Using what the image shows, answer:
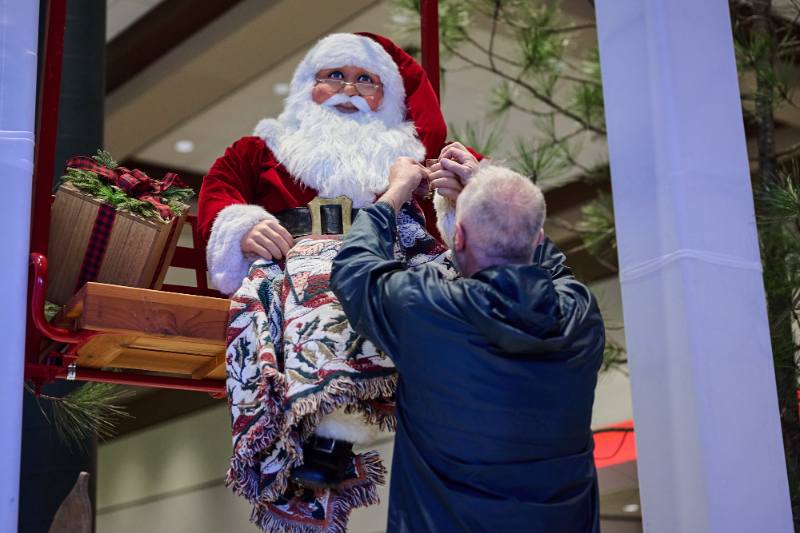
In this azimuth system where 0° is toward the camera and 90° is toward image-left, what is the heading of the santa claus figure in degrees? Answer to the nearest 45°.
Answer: approximately 0°

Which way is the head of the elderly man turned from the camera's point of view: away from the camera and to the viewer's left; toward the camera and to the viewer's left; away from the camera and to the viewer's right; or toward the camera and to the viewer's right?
away from the camera and to the viewer's left
